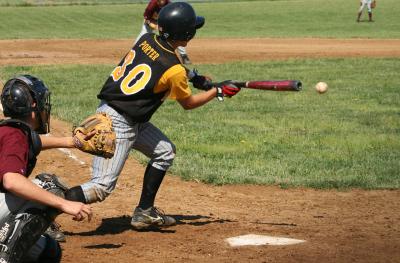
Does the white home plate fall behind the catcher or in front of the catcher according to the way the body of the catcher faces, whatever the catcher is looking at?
in front

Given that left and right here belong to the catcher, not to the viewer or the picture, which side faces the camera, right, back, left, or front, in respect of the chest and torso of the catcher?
right

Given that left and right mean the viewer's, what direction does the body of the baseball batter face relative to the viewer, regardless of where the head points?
facing away from the viewer and to the right of the viewer

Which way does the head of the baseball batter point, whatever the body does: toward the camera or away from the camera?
away from the camera

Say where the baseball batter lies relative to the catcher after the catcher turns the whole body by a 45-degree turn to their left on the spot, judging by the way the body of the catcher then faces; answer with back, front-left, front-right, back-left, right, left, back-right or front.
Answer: front
